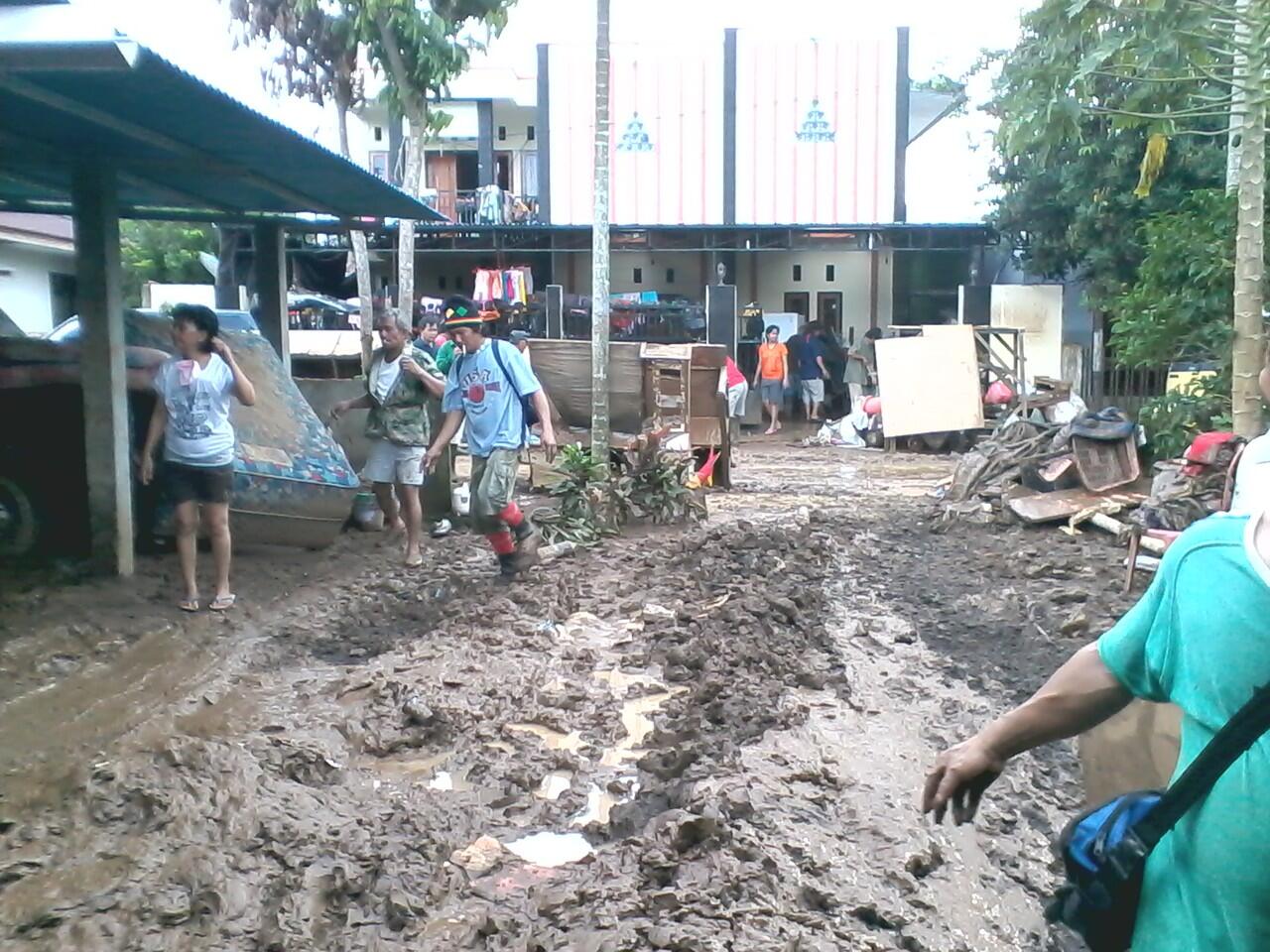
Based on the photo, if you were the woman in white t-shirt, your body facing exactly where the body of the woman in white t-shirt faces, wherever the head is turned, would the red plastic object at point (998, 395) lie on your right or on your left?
on your left

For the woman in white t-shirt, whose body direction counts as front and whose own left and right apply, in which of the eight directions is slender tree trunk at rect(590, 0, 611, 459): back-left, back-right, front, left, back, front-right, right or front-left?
back-left

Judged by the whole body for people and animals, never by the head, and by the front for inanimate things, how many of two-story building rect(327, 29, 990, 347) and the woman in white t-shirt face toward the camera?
2

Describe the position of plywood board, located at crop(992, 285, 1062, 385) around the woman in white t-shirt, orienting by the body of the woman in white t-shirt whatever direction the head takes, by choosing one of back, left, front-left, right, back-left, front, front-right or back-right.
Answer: back-left

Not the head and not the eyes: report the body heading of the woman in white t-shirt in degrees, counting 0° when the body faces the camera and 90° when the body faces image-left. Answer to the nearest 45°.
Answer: approximately 0°

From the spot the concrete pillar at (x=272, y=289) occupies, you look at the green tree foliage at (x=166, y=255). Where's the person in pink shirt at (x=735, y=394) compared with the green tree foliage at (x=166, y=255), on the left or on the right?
right

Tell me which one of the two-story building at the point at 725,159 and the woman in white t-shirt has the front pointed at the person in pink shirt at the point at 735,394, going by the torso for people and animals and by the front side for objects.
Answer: the two-story building

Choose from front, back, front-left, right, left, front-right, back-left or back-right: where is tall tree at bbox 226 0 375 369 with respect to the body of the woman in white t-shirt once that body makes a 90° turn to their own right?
right

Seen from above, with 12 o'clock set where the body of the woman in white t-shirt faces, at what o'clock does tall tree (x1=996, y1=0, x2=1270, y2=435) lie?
The tall tree is roughly at 9 o'clock from the woman in white t-shirt.

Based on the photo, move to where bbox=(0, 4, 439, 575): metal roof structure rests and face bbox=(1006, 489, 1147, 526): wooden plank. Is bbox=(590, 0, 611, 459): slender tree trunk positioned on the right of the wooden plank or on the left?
left

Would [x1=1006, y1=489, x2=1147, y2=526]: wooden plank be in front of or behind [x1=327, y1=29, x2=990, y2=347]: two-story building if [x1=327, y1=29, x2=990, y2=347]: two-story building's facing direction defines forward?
in front

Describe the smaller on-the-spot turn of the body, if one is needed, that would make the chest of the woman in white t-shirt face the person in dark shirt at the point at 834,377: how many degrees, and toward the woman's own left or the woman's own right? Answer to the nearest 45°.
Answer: approximately 135° to the woman's own left

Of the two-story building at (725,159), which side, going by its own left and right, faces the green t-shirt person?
front

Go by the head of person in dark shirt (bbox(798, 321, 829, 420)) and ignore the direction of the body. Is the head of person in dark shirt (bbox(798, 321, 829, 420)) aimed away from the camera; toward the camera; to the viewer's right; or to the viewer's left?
away from the camera

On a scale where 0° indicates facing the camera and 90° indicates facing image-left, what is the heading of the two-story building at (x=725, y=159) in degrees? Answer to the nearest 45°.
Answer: approximately 0°
